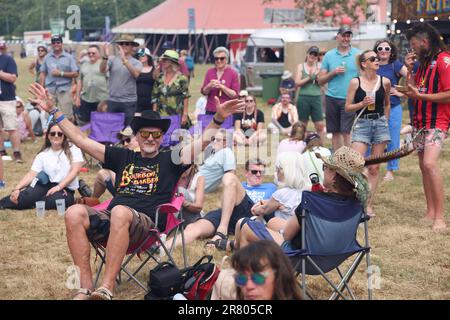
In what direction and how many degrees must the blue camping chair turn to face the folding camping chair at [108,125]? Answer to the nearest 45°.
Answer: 0° — it already faces it

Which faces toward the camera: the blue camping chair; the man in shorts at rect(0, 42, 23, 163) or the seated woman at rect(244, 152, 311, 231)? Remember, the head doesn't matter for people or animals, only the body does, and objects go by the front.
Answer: the man in shorts

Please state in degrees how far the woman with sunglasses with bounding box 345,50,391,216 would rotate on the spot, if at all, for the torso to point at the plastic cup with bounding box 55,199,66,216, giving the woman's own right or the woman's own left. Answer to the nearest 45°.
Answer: approximately 90° to the woman's own right

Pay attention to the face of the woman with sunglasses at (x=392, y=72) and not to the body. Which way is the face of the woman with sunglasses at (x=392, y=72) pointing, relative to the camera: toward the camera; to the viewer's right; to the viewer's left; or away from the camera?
toward the camera

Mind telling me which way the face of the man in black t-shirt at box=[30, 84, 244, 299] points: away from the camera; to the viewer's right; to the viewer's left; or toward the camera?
toward the camera

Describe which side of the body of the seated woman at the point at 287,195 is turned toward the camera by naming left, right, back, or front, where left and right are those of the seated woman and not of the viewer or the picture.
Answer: left

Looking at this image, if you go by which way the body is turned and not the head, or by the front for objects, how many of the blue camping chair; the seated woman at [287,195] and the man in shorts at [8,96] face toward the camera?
1

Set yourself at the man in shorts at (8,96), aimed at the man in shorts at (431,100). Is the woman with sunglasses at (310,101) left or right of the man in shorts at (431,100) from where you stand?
left

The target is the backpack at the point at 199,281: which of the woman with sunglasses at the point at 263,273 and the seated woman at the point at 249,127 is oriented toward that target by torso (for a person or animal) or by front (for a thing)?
the seated woman

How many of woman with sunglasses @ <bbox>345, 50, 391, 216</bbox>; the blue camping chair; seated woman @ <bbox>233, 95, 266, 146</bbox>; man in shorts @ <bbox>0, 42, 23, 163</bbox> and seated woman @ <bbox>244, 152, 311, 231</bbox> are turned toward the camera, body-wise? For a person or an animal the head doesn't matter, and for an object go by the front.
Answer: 3

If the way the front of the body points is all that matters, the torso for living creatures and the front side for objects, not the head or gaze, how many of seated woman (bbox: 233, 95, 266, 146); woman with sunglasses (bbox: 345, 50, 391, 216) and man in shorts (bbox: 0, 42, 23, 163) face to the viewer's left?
0

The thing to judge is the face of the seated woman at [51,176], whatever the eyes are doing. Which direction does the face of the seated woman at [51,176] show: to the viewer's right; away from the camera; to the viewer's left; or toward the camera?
toward the camera

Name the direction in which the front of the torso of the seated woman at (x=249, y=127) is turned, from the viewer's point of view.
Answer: toward the camera

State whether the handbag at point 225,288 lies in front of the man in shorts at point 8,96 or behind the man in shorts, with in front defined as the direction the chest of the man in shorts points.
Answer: in front

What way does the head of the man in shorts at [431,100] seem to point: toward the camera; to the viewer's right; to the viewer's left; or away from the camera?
to the viewer's left

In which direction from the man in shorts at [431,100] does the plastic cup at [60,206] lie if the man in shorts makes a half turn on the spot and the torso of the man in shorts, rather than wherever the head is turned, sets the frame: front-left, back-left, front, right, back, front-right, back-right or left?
back-left
